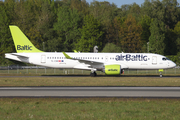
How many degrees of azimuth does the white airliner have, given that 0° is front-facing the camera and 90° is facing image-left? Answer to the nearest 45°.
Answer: approximately 270°
